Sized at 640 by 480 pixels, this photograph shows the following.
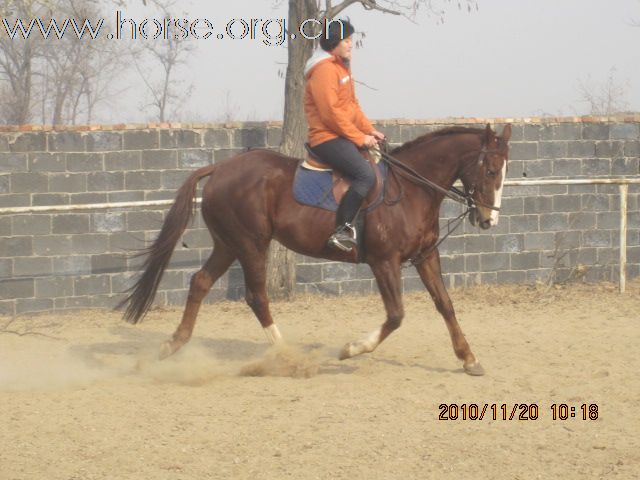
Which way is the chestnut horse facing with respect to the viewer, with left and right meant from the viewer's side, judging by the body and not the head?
facing to the right of the viewer

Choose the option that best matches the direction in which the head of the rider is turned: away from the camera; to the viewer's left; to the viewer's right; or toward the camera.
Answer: to the viewer's right

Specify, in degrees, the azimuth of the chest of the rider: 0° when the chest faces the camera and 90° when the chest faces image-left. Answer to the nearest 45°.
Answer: approximately 270°
